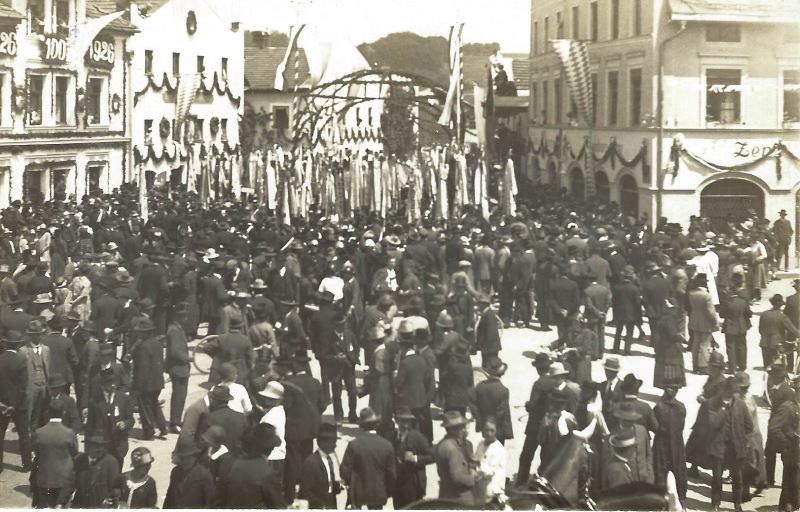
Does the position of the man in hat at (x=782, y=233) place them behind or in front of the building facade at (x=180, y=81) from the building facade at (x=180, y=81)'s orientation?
in front

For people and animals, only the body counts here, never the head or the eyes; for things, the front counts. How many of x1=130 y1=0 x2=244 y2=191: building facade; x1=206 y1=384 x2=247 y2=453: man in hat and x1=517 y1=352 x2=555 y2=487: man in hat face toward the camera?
1

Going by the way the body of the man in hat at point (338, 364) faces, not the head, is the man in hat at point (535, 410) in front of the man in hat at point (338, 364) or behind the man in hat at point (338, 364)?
in front

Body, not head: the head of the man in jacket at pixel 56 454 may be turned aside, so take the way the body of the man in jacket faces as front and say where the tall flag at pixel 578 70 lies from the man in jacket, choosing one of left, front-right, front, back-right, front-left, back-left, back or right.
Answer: front-right

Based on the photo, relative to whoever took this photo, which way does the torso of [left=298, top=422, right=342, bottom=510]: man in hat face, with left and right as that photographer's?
facing the viewer and to the right of the viewer

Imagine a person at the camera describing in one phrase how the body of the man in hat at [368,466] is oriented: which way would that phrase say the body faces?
away from the camera

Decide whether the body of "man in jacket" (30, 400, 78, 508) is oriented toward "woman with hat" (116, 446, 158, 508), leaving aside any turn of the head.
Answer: no

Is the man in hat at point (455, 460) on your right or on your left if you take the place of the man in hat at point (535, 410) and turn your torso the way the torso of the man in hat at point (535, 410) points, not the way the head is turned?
on your left

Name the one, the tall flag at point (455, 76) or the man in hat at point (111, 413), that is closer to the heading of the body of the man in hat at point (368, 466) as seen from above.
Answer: the tall flag

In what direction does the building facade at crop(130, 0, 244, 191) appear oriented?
toward the camera
